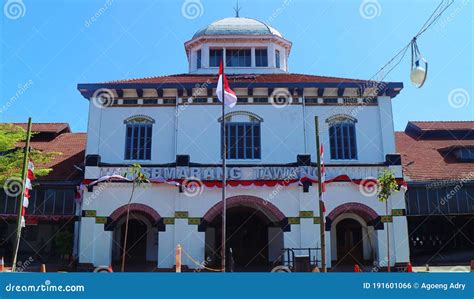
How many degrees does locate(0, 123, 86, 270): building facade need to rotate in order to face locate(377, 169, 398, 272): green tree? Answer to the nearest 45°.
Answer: approximately 45° to its left

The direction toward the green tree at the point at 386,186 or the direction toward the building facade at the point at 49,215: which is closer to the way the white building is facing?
the green tree

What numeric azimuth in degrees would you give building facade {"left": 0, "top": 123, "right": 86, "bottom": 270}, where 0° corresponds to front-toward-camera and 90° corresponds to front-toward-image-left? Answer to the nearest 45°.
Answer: approximately 0°

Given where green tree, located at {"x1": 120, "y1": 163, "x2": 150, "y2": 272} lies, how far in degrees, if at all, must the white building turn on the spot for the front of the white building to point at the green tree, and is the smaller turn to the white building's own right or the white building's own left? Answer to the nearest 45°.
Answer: approximately 45° to the white building's own right

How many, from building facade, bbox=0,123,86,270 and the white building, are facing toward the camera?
2

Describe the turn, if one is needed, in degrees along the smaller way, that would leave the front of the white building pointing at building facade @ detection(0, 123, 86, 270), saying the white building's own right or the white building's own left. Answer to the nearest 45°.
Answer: approximately 90° to the white building's own right

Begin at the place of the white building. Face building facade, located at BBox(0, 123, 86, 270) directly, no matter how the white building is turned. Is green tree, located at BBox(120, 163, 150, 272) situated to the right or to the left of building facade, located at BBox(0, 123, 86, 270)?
left

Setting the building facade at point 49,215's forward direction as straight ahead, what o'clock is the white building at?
The white building is roughly at 10 o'clock from the building facade.

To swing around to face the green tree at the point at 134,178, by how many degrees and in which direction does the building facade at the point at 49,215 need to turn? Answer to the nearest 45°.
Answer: approximately 45° to its left

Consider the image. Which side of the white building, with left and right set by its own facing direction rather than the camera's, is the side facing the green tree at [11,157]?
right
